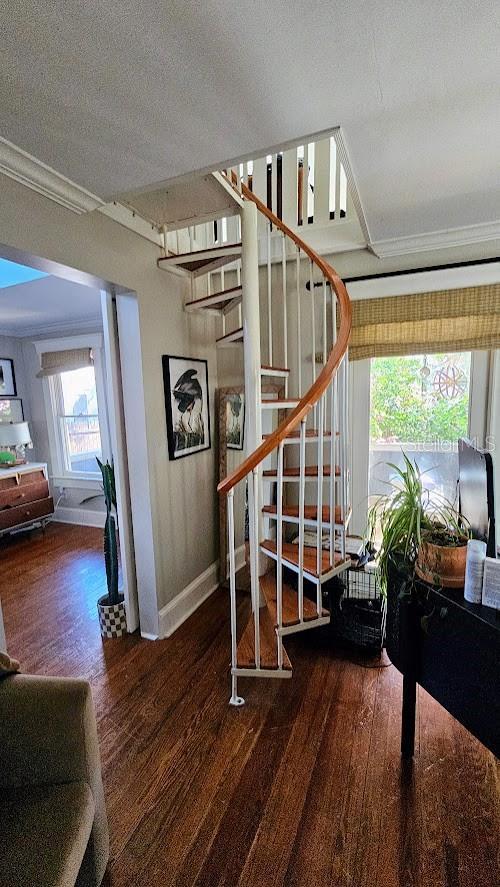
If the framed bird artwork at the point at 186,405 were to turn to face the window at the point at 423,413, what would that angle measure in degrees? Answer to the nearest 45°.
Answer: approximately 45° to its left

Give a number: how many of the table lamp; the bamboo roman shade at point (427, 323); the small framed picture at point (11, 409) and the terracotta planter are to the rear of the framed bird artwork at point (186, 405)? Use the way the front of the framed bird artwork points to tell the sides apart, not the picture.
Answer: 2

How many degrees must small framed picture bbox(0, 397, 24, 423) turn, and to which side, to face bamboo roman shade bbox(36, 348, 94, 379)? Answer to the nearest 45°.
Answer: approximately 45° to its left

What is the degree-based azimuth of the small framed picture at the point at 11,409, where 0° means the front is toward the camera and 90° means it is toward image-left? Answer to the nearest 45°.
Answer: approximately 0°

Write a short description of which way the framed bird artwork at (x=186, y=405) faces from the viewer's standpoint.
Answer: facing the viewer and to the right of the viewer

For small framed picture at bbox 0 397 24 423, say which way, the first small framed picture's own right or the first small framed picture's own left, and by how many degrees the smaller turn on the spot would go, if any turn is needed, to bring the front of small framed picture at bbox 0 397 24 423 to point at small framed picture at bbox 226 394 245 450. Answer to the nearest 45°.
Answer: approximately 45° to the first small framed picture's own left

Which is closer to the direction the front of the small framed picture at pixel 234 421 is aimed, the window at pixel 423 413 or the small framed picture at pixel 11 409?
the window

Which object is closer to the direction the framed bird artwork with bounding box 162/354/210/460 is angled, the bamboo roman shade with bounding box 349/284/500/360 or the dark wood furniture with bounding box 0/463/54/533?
the bamboo roman shade

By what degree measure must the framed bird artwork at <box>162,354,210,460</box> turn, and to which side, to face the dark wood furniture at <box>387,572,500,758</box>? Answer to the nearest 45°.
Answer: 0° — it already faces it

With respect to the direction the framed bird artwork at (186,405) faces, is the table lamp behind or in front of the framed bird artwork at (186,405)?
behind

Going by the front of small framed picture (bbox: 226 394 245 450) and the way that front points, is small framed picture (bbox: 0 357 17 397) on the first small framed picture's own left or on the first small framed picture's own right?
on the first small framed picture's own right
